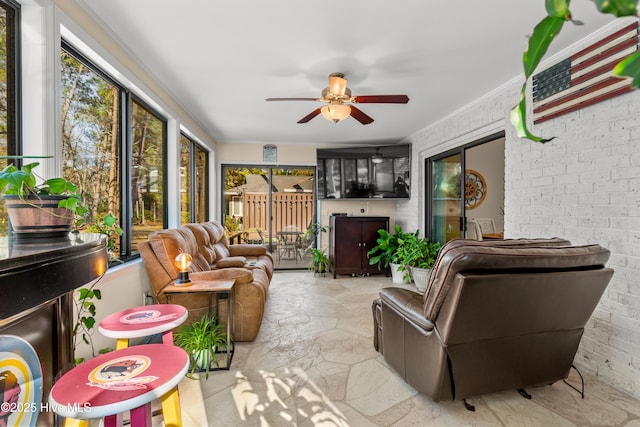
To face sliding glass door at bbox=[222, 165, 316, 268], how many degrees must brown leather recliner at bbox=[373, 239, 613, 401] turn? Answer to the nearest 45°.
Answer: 0° — it already faces it

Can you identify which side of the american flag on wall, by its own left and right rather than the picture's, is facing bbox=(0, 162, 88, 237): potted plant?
front

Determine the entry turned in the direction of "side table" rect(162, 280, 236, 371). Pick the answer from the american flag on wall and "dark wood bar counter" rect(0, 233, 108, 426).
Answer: the american flag on wall

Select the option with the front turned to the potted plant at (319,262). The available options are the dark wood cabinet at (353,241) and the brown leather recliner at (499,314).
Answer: the brown leather recliner

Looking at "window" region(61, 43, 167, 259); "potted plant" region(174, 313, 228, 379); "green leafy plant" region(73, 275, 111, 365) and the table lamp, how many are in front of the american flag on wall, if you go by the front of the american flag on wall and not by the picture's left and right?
4

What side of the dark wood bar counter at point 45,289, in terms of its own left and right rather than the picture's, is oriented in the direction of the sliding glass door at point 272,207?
left

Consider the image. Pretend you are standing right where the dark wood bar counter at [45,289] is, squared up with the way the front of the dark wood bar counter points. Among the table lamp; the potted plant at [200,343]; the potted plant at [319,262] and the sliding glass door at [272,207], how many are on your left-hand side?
4

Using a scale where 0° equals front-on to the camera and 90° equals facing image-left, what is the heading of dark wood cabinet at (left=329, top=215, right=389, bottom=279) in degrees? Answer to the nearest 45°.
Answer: approximately 0°

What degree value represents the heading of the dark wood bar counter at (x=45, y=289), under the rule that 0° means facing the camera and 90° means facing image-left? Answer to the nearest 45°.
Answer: approximately 315°

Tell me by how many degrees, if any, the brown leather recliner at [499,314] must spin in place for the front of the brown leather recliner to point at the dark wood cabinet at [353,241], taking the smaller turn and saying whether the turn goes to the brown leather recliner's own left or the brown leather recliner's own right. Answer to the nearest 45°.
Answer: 0° — it already faces it

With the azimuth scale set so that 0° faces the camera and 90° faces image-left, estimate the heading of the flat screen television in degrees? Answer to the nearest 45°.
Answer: approximately 0°

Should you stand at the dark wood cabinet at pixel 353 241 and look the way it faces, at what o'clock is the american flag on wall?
The american flag on wall is roughly at 11 o'clock from the dark wood cabinet.

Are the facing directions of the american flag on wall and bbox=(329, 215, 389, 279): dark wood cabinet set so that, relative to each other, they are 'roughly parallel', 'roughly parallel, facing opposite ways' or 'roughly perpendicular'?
roughly perpendicular
